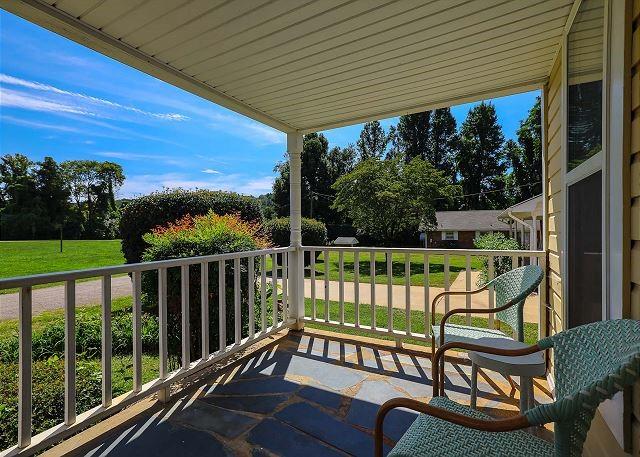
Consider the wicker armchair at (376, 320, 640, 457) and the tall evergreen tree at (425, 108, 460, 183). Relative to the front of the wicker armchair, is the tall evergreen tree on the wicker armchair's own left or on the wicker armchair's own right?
on the wicker armchair's own right

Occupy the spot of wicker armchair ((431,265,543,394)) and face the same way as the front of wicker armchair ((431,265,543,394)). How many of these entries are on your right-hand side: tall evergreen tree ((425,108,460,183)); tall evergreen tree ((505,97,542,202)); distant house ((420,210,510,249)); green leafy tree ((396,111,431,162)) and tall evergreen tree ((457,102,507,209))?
5

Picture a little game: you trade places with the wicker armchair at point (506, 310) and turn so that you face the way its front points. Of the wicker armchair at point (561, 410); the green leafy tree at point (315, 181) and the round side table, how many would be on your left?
2

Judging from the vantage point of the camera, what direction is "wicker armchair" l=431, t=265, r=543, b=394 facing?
facing to the left of the viewer

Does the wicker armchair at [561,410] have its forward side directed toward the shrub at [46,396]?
yes

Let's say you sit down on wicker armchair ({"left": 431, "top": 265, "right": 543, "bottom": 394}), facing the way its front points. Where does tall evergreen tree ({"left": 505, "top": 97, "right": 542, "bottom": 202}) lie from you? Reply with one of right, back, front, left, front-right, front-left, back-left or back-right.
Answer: right

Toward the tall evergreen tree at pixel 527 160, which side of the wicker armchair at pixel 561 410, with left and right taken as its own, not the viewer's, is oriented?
right

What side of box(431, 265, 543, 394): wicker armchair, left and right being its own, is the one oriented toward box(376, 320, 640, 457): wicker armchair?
left

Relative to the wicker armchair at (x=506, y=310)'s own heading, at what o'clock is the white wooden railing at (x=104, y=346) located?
The white wooden railing is roughly at 11 o'clock from the wicker armchair.

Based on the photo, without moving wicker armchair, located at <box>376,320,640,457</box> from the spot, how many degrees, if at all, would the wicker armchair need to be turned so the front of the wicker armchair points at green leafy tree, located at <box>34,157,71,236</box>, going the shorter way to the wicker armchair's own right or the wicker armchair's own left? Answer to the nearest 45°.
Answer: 0° — it already faces it

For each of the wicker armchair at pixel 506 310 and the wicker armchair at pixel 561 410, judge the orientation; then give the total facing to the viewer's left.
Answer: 2

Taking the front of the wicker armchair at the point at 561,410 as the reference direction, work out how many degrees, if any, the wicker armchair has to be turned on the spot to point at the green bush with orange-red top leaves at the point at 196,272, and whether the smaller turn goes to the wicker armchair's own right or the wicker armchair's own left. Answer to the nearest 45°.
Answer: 0° — it already faces it

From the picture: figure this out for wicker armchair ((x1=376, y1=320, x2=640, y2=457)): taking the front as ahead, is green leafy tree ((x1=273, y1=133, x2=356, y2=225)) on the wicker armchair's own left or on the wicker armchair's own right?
on the wicker armchair's own right

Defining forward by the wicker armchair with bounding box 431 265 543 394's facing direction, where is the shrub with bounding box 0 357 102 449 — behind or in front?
in front

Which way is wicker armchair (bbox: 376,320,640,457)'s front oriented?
to the viewer's left

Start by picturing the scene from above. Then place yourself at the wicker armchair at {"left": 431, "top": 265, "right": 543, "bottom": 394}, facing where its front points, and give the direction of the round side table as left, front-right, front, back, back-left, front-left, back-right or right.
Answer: left

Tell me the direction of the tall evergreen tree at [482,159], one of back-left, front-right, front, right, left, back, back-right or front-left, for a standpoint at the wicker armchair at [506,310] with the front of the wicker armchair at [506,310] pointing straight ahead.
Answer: right
